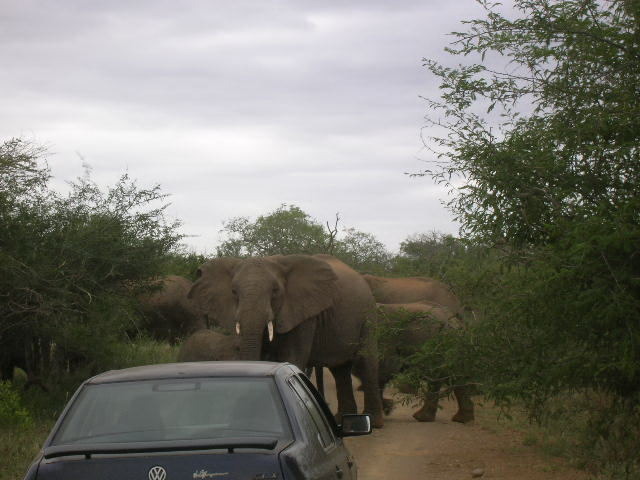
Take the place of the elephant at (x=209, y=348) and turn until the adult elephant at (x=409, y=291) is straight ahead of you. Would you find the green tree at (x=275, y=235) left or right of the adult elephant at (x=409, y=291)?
left

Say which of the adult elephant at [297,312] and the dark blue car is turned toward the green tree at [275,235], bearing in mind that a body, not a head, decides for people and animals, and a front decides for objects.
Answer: the dark blue car

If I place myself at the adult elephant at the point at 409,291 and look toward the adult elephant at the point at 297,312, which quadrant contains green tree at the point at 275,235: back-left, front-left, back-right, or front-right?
back-right

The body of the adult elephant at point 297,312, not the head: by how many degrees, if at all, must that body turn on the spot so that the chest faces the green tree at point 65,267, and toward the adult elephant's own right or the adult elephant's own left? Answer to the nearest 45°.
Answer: approximately 45° to the adult elephant's own right

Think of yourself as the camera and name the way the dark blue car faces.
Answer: facing away from the viewer
